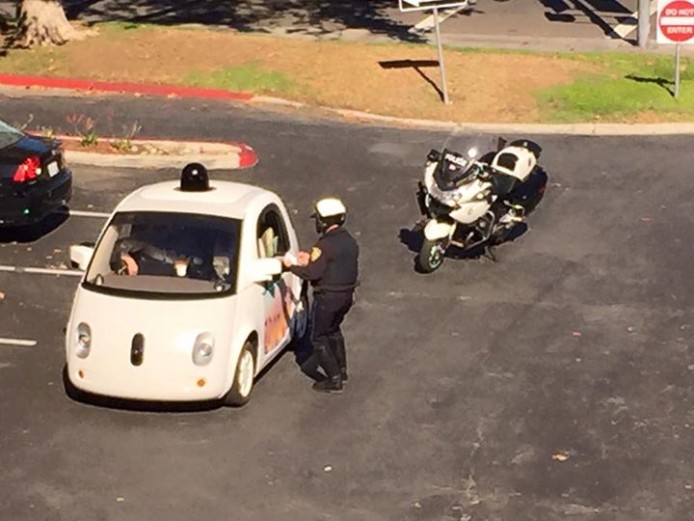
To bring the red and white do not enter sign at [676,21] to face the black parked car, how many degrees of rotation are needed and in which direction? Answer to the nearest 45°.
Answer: approximately 45° to its right

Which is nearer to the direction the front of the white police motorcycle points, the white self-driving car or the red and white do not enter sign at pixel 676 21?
the white self-driving car

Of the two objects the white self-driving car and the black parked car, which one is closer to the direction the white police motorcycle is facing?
the white self-driving car

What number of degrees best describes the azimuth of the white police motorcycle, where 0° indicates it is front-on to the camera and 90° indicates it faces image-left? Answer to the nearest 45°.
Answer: approximately 45°

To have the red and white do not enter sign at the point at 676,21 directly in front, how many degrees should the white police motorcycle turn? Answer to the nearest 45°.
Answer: approximately 180°

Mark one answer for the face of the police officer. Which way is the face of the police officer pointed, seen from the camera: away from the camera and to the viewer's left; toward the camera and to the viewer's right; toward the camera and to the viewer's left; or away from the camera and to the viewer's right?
away from the camera and to the viewer's left

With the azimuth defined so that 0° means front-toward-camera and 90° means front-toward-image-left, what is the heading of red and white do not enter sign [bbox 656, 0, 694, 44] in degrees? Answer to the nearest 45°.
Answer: approximately 0°

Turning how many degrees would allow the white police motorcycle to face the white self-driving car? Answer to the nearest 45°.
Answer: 0° — it already faces it

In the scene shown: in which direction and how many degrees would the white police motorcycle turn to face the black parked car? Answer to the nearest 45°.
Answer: approximately 45° to its right
